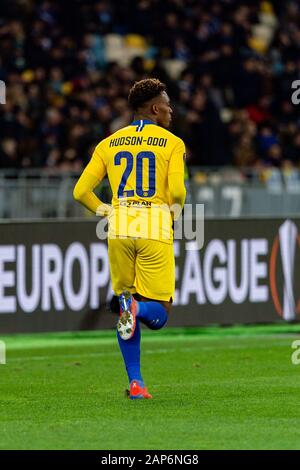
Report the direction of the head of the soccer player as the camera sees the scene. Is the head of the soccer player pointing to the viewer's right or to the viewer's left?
to the viewer's right

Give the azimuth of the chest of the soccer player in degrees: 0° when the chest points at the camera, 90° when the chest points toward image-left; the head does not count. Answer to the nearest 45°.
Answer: approximately 225°
